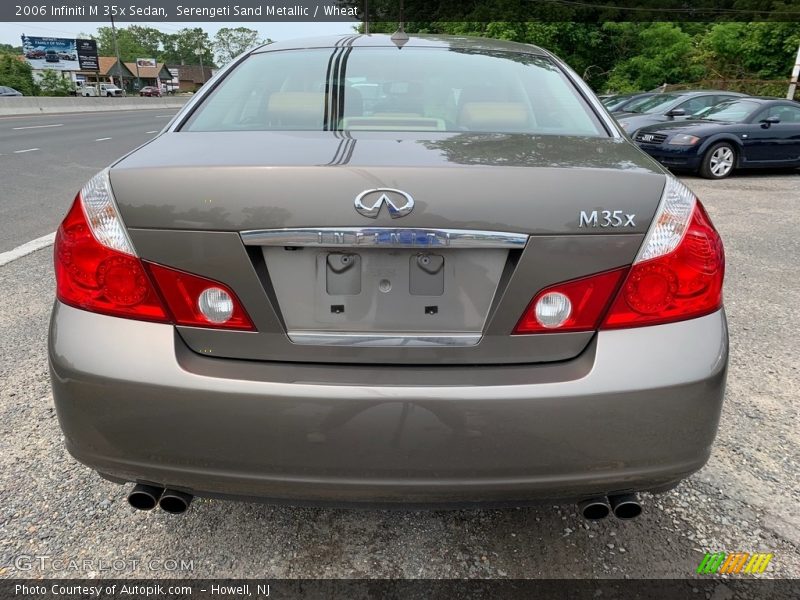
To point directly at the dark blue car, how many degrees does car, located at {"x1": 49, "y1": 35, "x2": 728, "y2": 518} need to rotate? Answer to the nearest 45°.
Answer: approximately 45° to its right

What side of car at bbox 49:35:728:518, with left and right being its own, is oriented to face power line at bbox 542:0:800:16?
front

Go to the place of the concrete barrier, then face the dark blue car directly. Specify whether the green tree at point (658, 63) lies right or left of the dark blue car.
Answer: left

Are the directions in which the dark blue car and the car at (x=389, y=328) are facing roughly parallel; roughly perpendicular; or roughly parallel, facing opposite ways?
roughly perpendicular

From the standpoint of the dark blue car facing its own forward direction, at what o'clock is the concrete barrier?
The concrete barrier is roughly at 2 o'clock from the dark blue car.

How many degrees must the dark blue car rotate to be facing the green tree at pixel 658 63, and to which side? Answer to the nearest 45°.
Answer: approximately 135° to its right

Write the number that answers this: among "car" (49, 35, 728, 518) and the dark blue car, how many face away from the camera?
1

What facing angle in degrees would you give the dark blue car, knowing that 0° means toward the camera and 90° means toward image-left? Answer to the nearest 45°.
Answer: approximately 45°

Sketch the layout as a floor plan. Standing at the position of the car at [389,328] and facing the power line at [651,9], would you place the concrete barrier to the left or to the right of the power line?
left

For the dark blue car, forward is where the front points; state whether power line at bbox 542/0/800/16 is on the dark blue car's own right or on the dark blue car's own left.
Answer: on the dark blue car's own right

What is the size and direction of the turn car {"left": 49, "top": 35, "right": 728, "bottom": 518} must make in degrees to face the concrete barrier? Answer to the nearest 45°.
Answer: approximately 45° to its left

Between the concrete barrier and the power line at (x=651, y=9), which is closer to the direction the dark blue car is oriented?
the concrete barrier

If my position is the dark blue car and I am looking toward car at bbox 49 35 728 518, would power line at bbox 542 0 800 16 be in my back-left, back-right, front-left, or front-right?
back-right

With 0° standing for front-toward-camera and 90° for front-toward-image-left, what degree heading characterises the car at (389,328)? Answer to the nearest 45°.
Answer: approximately 180°
